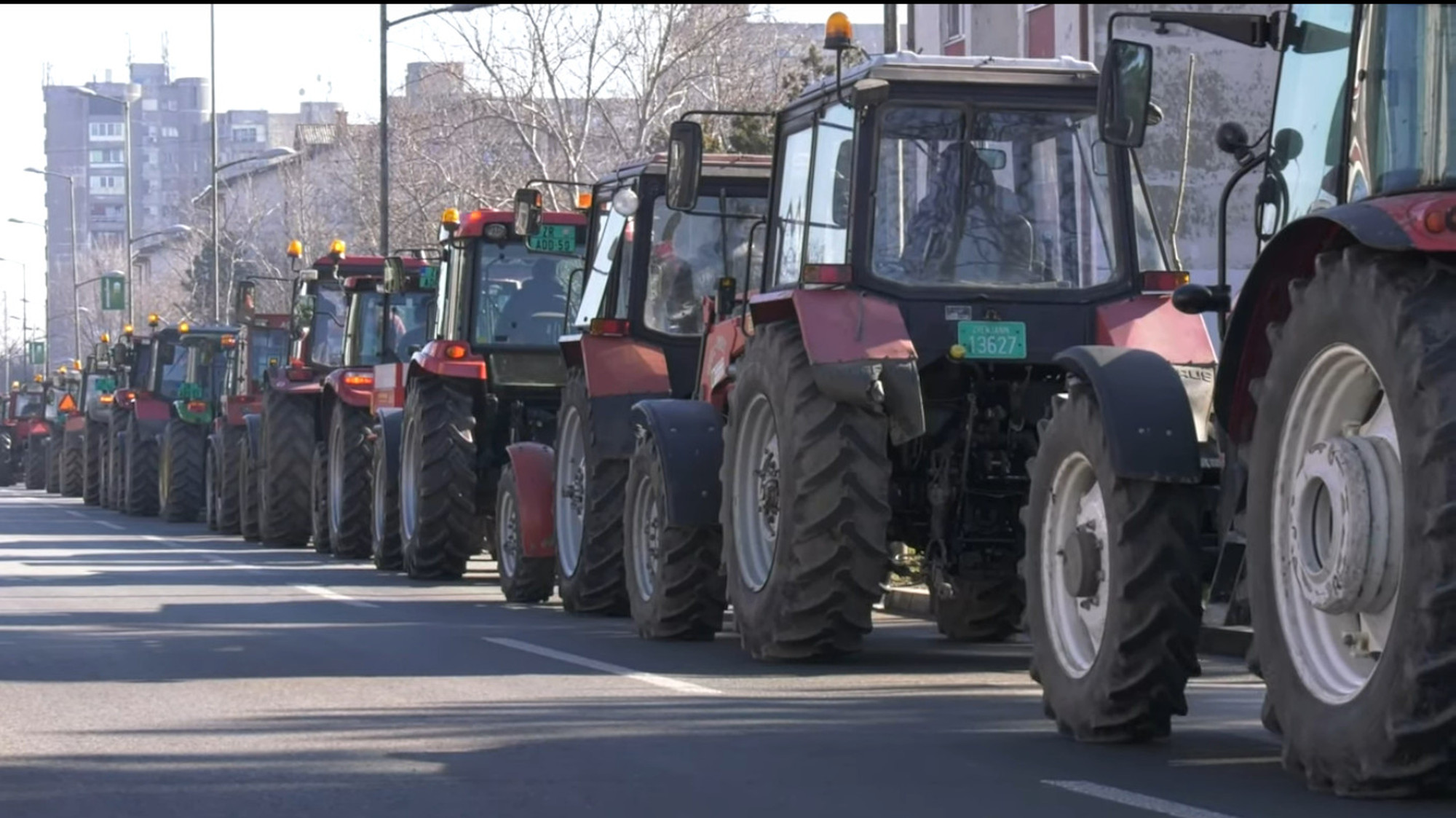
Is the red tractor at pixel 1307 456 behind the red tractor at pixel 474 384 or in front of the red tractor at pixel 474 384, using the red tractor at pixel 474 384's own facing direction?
behind

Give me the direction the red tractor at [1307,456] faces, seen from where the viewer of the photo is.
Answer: facing away from the viewer and to the left of the viewer

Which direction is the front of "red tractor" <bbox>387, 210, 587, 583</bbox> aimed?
away from the camera

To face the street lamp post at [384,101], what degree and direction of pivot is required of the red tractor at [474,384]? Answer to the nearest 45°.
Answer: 0° — it already faces it
